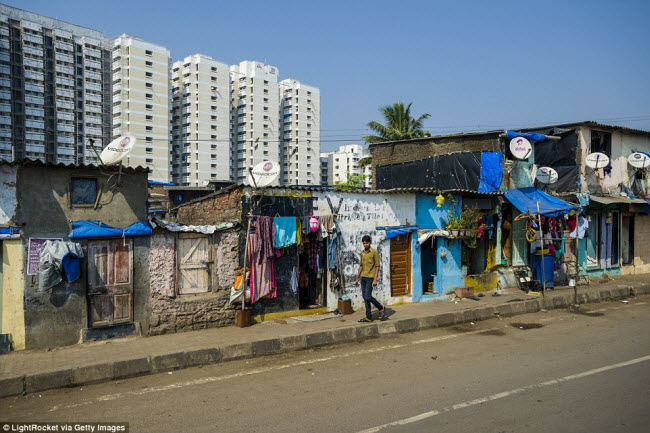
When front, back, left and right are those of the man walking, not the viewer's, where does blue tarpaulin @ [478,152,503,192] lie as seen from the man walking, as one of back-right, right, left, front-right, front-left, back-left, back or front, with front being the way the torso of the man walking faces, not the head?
back

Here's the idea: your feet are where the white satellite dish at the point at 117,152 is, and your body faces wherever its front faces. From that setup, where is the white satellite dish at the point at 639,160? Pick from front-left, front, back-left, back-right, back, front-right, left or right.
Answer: back-left

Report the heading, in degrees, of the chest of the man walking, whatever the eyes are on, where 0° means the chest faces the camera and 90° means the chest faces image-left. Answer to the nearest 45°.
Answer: approximately 45°

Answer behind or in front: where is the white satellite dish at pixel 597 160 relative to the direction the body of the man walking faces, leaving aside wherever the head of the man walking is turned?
behind

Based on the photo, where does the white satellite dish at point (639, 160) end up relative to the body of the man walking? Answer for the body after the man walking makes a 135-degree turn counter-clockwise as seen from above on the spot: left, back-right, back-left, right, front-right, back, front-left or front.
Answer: front-left

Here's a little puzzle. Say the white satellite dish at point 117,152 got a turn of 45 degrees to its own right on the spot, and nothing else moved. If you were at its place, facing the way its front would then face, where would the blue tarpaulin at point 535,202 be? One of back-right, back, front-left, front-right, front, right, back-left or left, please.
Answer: back

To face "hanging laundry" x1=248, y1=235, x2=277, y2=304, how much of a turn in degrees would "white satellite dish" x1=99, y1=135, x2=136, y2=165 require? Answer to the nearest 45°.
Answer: approximately 135° to its left

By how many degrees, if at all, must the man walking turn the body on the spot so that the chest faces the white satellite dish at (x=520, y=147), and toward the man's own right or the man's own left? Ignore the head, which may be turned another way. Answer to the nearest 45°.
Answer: approximately 180°

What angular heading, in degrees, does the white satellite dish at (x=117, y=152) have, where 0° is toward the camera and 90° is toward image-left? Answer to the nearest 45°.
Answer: approximately 45°
